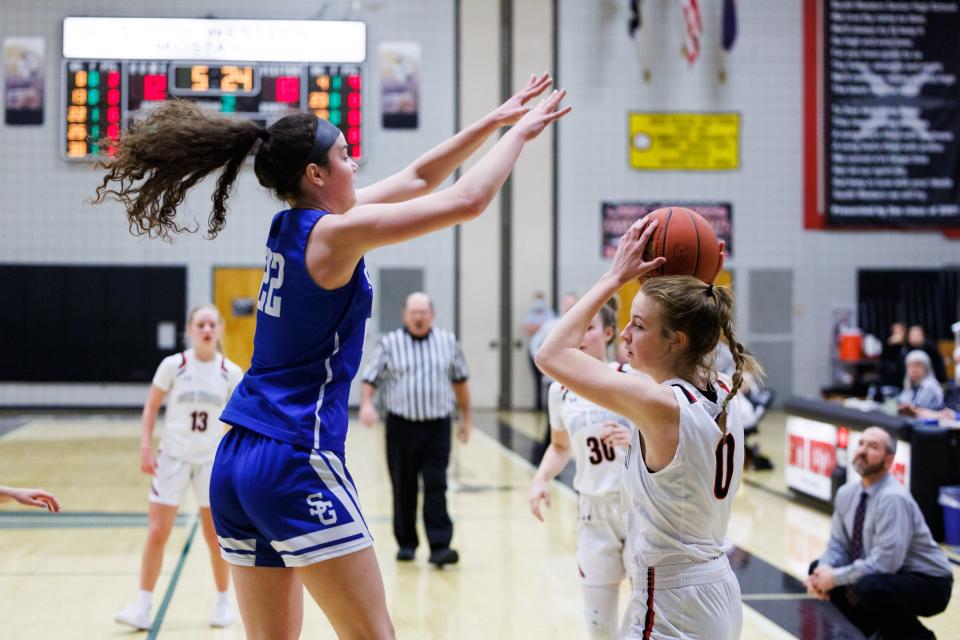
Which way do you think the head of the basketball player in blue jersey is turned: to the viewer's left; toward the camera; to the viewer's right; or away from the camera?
to the viewer's right

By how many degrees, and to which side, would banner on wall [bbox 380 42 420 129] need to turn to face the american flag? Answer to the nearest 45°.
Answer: approximately 90° to its left

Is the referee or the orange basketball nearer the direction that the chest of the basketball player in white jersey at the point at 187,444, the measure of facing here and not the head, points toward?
the orange basketball

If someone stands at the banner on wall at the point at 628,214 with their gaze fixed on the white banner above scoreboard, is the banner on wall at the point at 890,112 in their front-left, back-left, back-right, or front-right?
back-left

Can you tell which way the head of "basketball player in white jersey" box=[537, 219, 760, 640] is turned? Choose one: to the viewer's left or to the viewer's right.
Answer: to the viewer's left

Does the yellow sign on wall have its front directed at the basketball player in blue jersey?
yes
